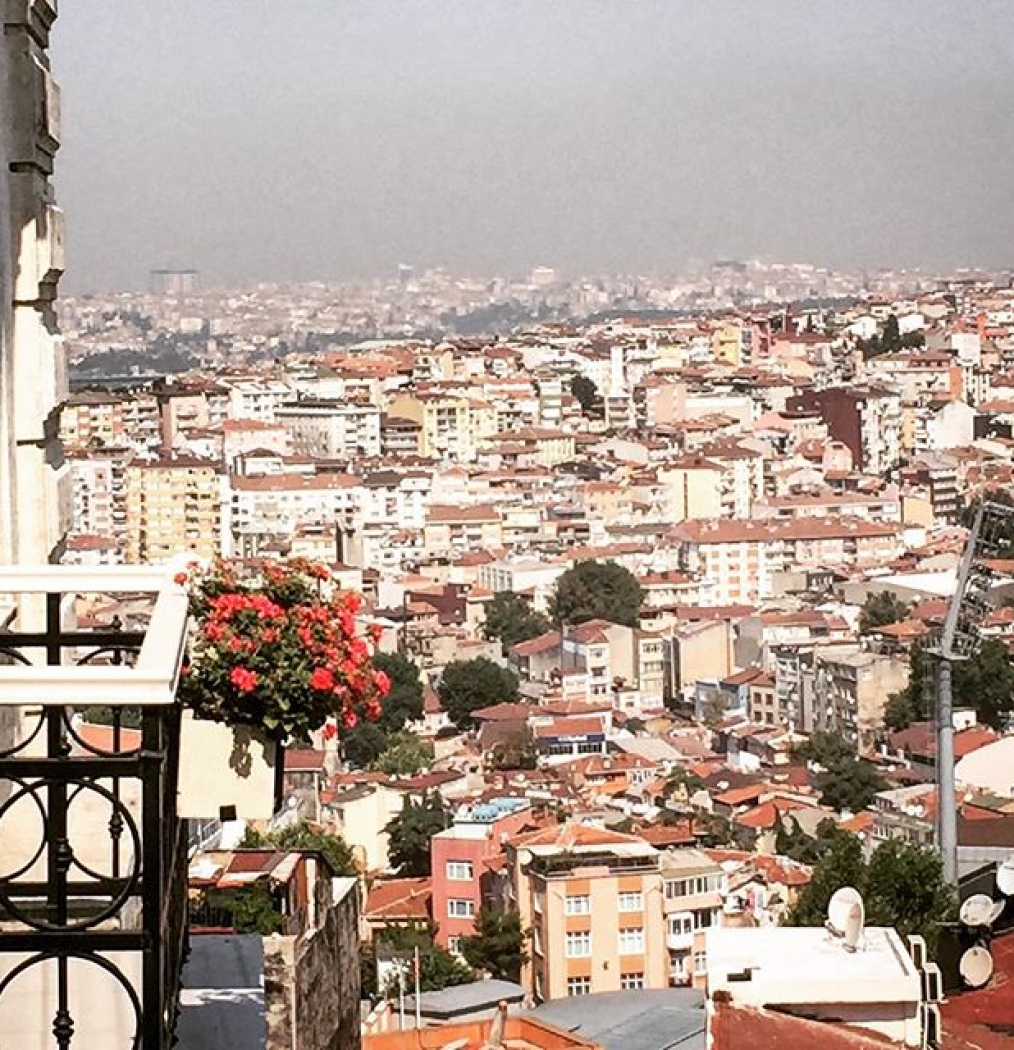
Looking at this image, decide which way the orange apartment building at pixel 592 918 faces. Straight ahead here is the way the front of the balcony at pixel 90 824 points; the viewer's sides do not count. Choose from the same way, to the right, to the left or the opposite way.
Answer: to the right

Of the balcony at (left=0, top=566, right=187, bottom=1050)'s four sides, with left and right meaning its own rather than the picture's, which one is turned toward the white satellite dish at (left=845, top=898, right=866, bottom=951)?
front

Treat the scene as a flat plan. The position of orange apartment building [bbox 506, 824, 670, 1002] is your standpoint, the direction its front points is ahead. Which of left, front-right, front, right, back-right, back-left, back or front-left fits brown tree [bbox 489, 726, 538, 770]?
back

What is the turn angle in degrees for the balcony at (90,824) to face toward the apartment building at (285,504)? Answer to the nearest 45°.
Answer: approximately 90° to its left

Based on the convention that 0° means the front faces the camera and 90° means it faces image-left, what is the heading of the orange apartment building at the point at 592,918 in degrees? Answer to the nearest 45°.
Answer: approximately 0°

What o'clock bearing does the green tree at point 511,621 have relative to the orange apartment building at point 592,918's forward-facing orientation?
The green tree is roughly at 6 o'clock from the orange apartment building.

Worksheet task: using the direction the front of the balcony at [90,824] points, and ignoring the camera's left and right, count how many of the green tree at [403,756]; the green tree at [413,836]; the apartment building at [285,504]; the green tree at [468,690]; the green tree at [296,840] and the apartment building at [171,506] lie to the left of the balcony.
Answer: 6

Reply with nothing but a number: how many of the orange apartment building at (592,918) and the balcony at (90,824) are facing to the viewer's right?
1
